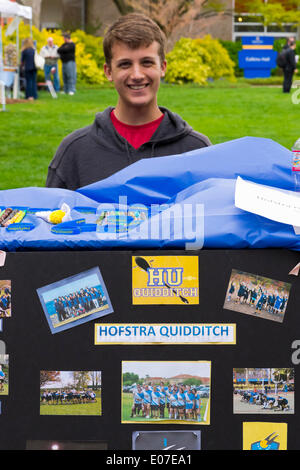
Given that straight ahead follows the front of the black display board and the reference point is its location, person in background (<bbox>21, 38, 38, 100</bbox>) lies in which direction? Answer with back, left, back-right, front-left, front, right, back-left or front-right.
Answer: back

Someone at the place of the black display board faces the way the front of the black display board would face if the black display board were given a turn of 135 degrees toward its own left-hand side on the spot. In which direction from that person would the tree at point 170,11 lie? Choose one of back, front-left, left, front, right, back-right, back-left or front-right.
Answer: front-left

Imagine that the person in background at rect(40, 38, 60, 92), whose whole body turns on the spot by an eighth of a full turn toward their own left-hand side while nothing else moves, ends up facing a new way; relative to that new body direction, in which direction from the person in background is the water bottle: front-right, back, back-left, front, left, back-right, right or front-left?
front-right

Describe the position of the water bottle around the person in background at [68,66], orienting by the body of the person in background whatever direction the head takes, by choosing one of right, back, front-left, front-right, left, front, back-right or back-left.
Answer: left

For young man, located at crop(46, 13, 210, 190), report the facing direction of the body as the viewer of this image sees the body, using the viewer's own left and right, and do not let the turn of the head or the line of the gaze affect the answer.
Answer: facing the viewer

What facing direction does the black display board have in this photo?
toward the camera

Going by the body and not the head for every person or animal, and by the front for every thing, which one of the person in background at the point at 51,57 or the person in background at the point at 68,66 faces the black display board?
the person in background at the point at 51,57

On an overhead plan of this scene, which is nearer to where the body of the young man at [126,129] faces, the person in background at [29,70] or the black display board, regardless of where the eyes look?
the black display board

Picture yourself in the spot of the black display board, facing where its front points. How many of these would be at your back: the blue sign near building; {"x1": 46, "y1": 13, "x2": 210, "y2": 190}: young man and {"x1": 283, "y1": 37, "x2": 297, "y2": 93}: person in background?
3
